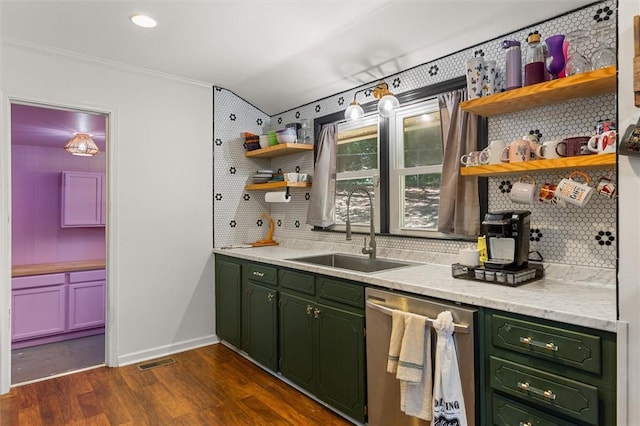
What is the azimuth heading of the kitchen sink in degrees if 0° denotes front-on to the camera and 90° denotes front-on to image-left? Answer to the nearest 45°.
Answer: approximately 45°

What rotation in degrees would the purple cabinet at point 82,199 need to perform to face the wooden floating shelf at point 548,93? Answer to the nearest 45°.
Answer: approximately 45° to its left

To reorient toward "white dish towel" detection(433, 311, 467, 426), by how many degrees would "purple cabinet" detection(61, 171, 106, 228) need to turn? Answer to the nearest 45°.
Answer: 0° — it already faces it

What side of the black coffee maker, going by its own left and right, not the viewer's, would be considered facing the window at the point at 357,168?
right

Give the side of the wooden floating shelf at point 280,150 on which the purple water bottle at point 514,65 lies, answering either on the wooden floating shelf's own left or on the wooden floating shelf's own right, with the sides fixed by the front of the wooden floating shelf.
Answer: on the wooden floating shelf's own left

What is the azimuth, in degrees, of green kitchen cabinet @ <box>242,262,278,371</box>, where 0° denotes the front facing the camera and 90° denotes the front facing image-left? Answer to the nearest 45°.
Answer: approximately 45°

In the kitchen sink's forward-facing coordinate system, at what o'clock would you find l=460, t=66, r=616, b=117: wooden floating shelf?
The wooden floating shelf is roughly at 9 o'clock from the kitchen sink.
